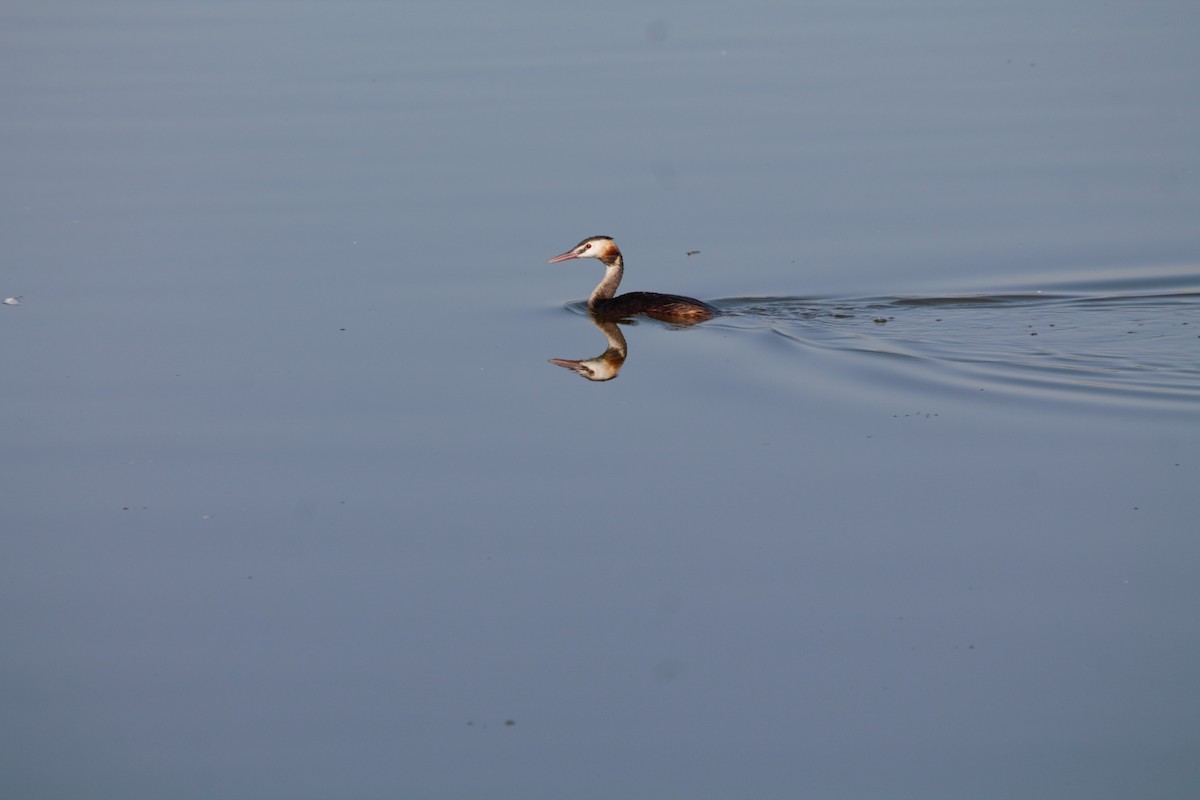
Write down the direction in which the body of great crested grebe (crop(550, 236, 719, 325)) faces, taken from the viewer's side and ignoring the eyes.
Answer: to the viewer's left
